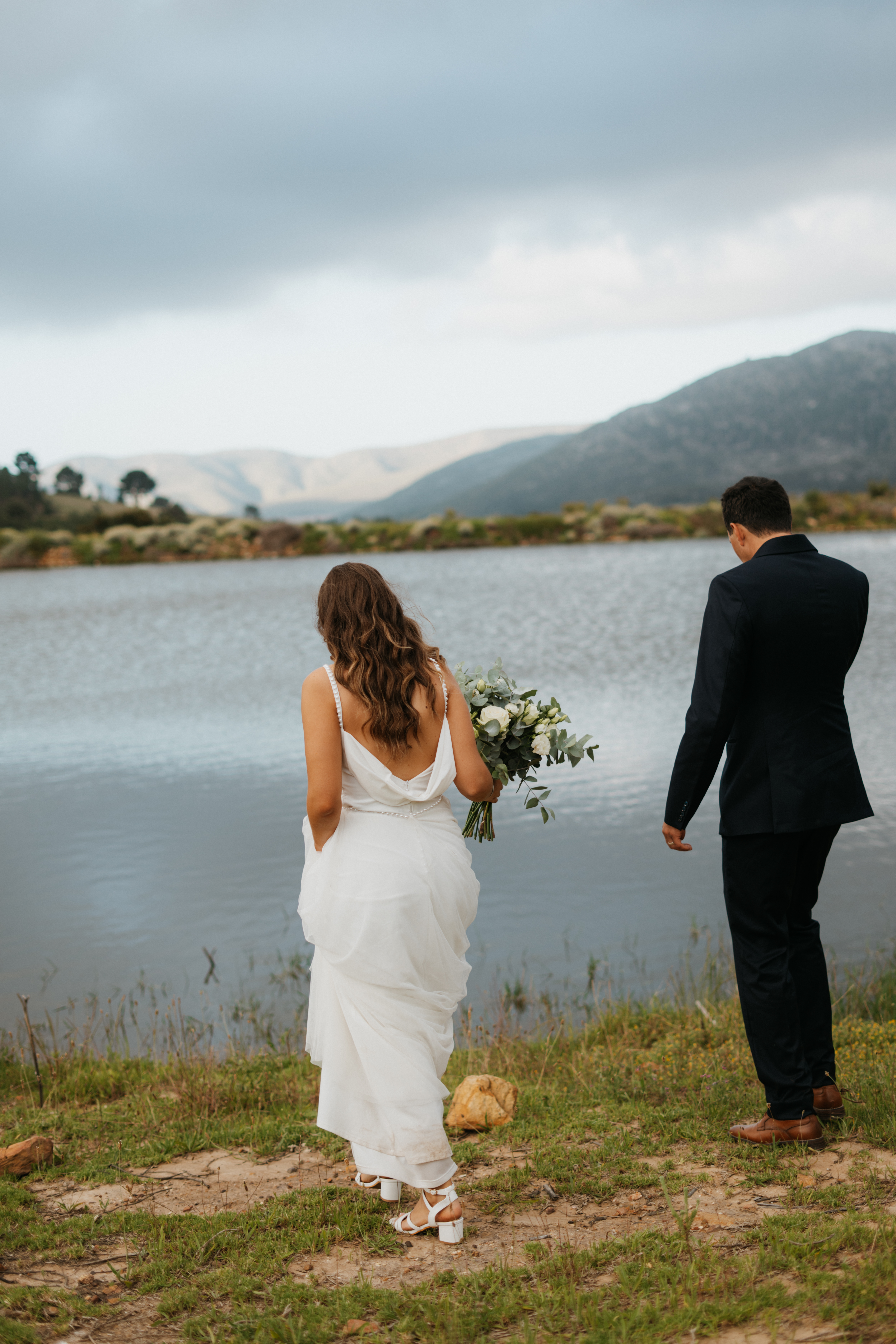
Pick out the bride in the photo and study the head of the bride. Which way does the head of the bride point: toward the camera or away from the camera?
away from the camera

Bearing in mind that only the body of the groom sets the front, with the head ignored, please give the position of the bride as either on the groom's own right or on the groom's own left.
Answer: on the groom's own left

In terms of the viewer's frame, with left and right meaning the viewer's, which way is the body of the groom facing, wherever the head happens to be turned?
facing away from the viewer and to the left of the viewer
